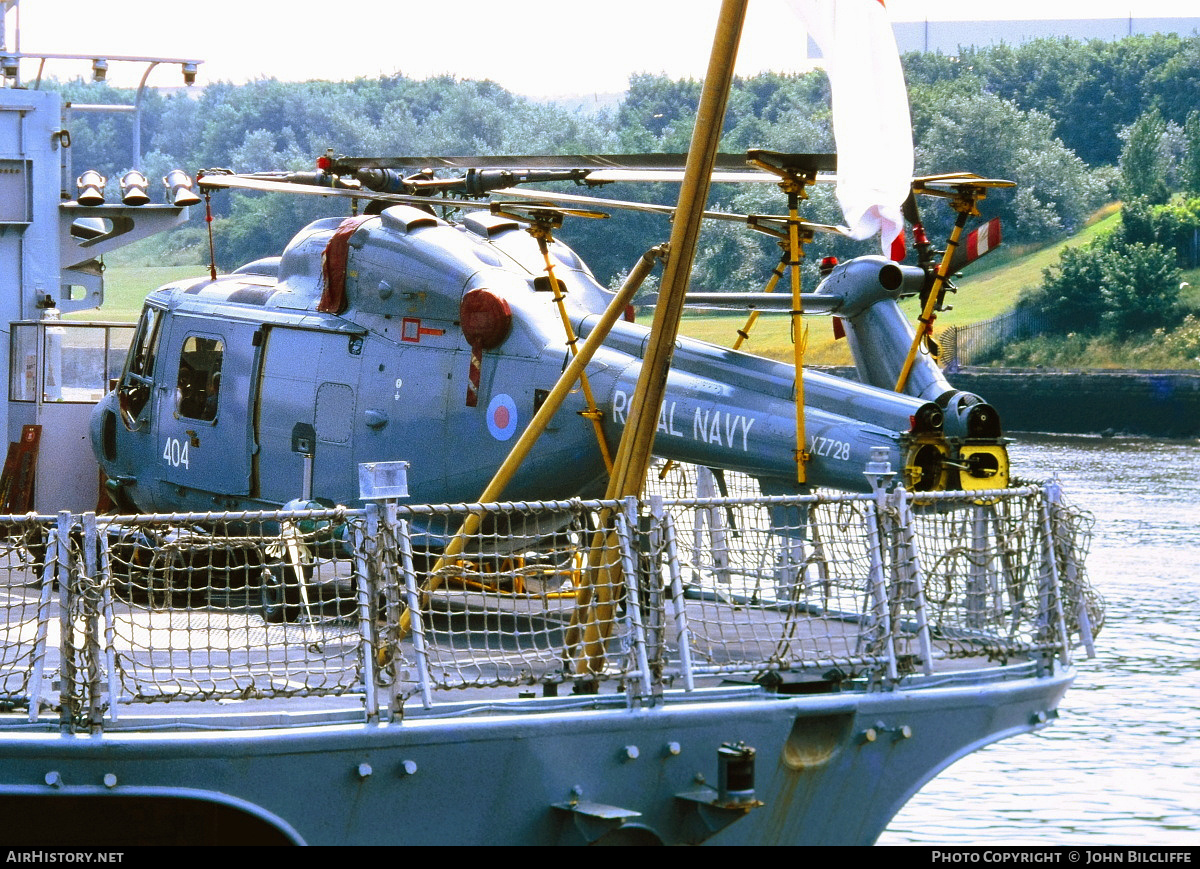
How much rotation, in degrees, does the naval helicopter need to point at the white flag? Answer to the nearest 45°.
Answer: approximately 180°

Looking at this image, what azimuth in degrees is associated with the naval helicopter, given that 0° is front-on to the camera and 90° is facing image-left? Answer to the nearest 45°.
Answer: approximately 135°

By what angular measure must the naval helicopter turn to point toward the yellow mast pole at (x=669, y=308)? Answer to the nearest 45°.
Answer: approximately 135° to its left

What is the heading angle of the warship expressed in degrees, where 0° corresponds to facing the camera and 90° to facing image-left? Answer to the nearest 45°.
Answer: approximately 90°
